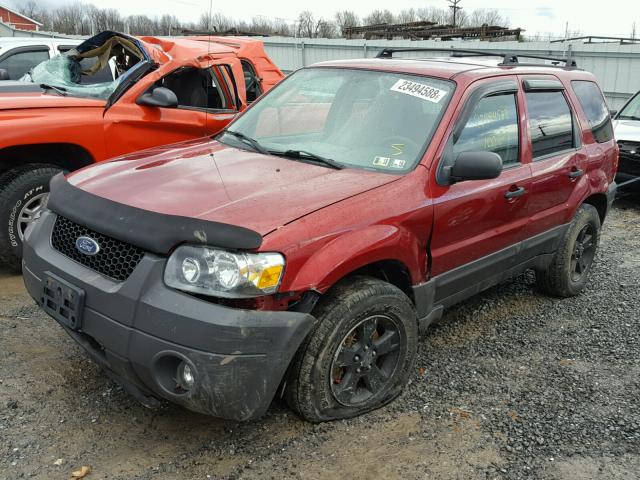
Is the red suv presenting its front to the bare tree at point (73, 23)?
no

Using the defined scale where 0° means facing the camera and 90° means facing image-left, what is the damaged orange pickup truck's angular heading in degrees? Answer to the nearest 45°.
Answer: approximately 45°

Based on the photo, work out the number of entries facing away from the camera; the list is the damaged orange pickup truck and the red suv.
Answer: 0

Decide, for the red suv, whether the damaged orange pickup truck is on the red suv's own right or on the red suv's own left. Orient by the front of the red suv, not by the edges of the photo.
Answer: on the red suv's own right

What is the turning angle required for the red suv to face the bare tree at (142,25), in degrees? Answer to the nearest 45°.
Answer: approximately 135° to its right

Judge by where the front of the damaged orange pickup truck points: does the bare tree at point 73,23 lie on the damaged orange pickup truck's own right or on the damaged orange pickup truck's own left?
on the damaged orange pickup truck's own right

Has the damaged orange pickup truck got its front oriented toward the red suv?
no

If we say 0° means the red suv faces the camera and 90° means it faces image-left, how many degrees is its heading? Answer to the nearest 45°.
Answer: approximately 45°

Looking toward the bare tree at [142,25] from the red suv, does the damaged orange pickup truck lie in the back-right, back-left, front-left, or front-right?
front-left

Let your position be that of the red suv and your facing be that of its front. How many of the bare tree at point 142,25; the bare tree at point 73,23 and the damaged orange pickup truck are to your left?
0

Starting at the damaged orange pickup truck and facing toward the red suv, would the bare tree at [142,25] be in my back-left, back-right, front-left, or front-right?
back-left

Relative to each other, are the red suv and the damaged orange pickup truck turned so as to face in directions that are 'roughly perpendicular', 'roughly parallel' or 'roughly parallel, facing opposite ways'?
roughly parallel
